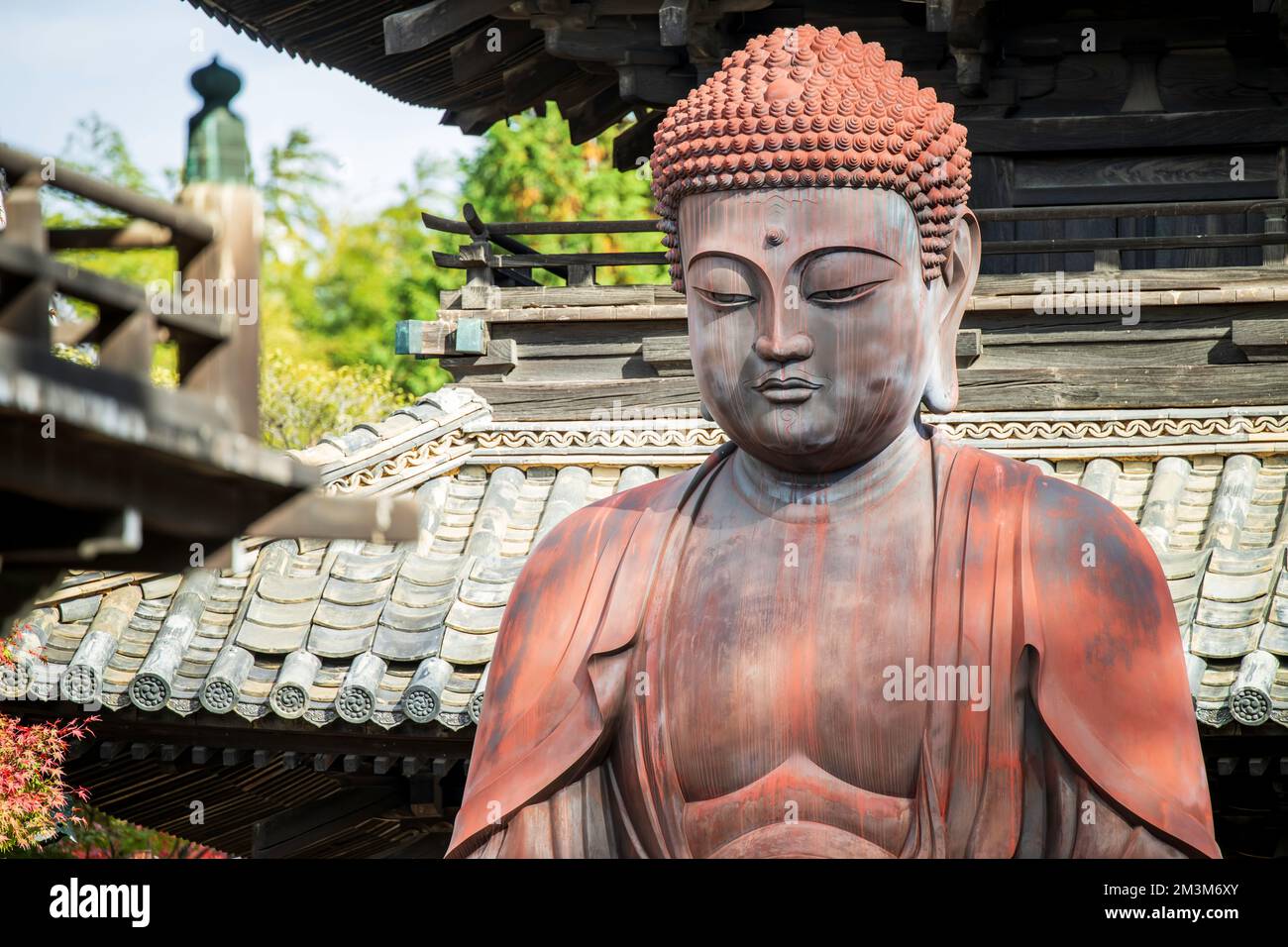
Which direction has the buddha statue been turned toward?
toward the camera
